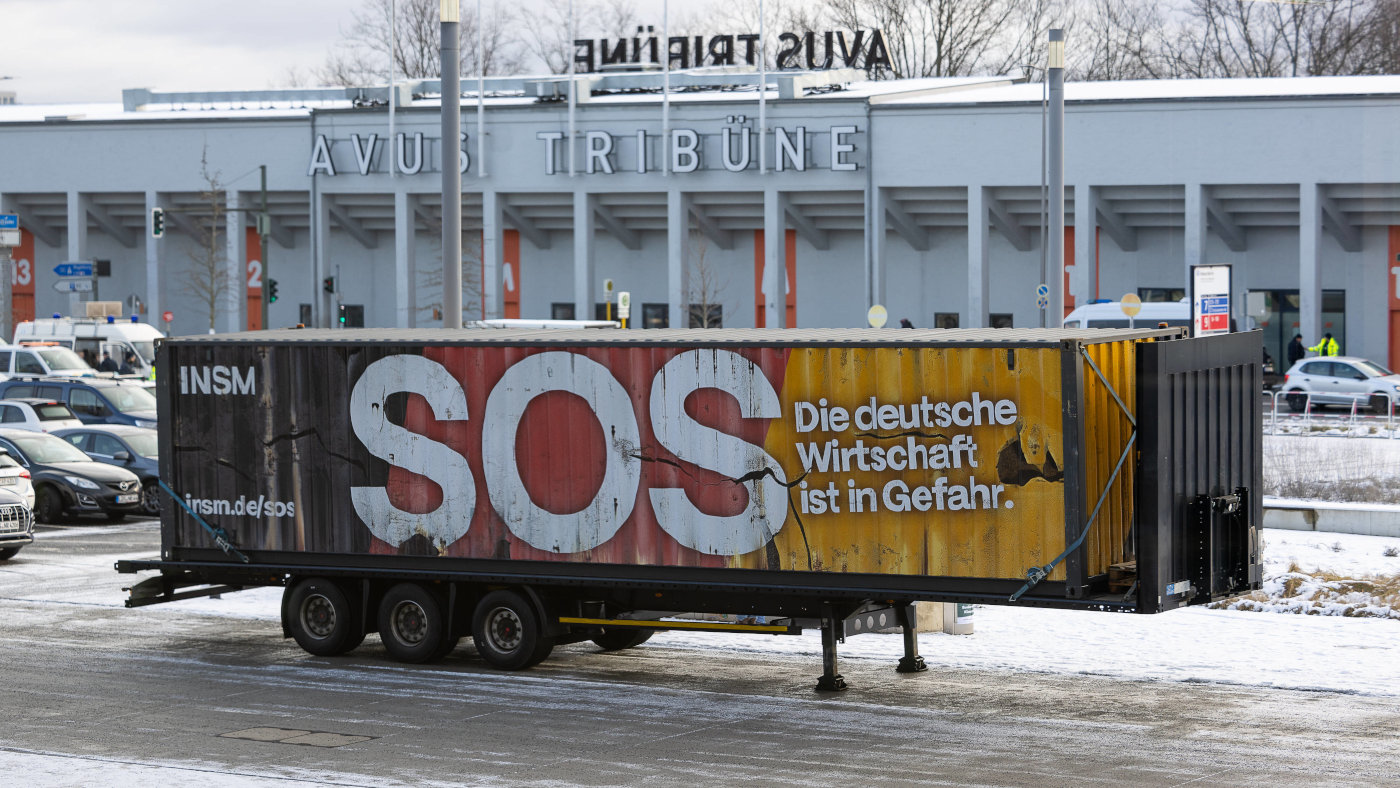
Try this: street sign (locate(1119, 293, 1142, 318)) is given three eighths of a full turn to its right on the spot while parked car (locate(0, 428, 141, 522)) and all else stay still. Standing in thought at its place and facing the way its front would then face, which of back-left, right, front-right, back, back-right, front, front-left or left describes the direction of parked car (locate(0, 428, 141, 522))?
left

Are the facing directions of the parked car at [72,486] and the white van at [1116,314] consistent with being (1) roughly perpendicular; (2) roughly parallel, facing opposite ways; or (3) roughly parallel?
roughly parallel, facing opposite ways

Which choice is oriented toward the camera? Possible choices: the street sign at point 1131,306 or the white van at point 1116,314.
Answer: the street sign

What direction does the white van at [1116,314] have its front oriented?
to the viewer's left

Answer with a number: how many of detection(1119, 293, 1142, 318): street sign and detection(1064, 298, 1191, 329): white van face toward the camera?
1

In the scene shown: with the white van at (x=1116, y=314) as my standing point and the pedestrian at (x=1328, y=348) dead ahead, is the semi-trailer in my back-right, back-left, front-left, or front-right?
back-right

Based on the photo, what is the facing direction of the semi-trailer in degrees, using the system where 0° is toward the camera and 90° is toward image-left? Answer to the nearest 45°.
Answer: approximately 315°

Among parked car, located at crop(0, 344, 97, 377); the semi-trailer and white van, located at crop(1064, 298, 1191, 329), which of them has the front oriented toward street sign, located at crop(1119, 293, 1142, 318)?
the parked car

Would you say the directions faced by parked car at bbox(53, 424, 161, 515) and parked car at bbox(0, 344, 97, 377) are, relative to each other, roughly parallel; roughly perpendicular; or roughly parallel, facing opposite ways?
roughly parallel

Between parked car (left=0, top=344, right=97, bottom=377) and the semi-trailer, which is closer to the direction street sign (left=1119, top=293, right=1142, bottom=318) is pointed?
the semi-trailer

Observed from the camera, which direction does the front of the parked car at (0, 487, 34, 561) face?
facing the viewer and to the right of the viewer

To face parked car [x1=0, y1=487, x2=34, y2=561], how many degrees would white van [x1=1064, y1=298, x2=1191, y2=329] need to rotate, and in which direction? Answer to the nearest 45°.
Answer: approximately 45° to its left
